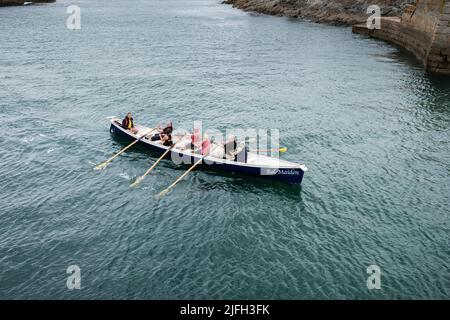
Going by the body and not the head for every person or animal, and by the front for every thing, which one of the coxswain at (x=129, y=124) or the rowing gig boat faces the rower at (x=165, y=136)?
the coxswain at (x=129, y=124)

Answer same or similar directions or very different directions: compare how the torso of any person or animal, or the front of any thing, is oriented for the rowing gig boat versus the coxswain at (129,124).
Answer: same or similar directions

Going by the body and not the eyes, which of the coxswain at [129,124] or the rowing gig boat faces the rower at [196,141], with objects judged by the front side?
the coxswain at [129,124]

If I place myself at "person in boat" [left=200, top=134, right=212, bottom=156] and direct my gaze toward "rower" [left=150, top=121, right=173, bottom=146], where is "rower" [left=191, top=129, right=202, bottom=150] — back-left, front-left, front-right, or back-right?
front-right

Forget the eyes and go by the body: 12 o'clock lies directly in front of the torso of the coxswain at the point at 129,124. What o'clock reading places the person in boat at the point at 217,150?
The person in boat is roughly at 12 o'clock from the coxswain.

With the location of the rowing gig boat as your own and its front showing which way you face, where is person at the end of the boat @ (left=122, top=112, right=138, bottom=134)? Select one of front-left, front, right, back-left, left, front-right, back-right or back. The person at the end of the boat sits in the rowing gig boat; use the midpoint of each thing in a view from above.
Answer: back

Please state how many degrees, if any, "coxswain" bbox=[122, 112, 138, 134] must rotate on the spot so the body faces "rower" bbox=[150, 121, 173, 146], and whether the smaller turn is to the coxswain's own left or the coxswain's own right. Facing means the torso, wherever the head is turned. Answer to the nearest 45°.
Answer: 0° — they already face them

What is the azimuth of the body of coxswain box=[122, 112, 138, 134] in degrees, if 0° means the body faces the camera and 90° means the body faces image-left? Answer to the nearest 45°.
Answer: approximately 315°

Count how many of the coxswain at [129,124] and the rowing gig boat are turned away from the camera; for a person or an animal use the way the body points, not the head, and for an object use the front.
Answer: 0

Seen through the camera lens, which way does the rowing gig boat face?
facing the viewer and to the right of the viewer

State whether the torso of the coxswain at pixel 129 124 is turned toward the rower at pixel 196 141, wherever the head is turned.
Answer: yes

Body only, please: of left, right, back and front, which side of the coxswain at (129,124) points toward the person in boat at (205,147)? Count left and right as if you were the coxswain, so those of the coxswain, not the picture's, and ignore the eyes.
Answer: front

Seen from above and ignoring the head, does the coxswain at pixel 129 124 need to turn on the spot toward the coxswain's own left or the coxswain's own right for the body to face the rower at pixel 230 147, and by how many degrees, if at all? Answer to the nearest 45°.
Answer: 0° — they already face them
